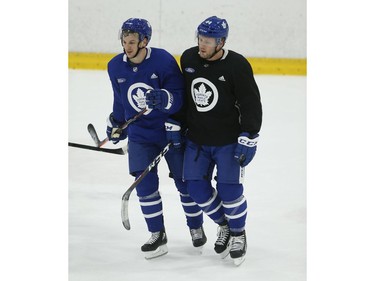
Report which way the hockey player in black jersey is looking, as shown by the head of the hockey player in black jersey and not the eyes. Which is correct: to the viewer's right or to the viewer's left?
to the viewer's left

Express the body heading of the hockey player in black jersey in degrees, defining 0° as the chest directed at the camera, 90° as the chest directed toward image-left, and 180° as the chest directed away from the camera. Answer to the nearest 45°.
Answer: approximately 45°
